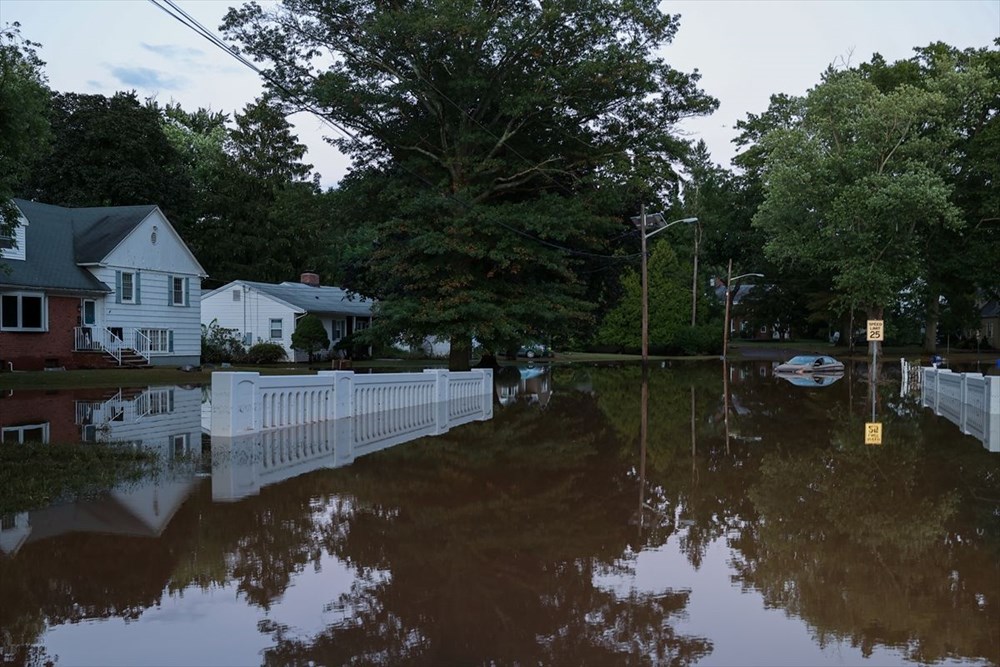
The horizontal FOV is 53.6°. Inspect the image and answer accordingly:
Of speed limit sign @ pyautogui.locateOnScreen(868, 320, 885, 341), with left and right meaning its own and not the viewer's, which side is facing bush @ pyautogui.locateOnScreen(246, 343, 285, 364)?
right

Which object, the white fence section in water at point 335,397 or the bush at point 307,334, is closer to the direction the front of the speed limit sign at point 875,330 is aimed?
the white fence section in water

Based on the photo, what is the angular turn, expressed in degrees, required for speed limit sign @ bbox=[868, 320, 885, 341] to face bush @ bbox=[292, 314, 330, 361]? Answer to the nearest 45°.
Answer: approximately 90° to its right

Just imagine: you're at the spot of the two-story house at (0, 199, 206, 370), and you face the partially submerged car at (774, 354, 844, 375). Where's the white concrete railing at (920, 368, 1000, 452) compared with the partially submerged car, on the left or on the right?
right

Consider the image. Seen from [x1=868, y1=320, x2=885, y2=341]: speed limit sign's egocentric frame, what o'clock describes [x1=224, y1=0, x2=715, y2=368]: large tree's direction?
The large tree is roughly at 3 o'clock from the speed limit sign.

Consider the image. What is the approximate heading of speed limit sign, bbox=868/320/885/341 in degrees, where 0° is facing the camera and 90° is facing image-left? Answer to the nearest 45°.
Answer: approximately 0°
